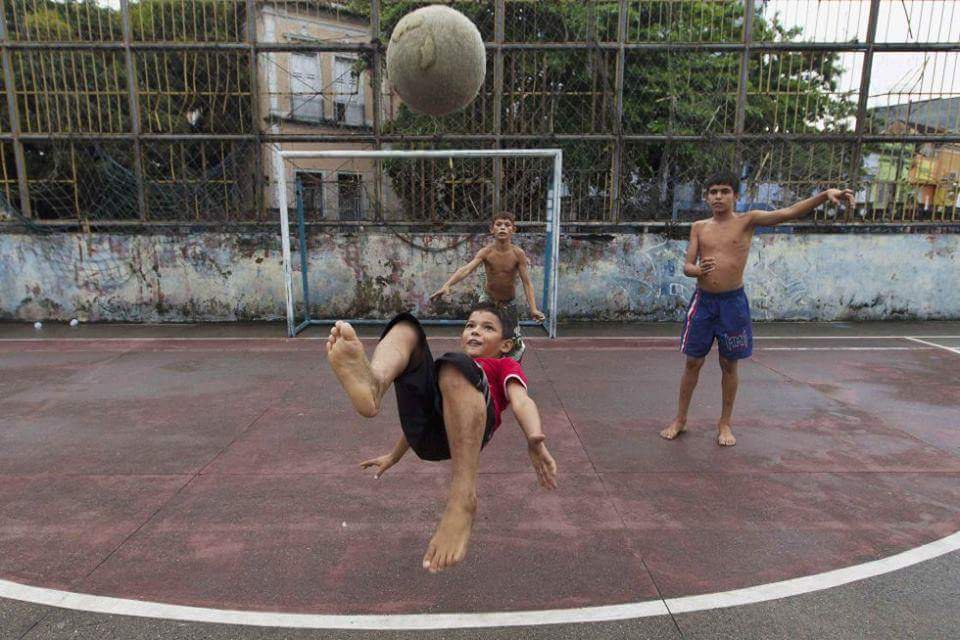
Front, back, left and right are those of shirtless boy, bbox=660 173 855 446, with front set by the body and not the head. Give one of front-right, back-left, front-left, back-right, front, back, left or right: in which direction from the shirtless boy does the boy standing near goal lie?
right

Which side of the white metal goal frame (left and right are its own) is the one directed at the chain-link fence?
back

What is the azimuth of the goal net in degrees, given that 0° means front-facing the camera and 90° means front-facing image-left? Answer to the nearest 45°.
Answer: approximately 0°

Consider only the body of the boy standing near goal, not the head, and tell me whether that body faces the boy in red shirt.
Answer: yes

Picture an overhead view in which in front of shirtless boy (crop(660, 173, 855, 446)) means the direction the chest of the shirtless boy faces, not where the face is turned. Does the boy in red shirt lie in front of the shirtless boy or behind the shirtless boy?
in front

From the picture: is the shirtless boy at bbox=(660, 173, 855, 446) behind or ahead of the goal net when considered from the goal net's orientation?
ahead

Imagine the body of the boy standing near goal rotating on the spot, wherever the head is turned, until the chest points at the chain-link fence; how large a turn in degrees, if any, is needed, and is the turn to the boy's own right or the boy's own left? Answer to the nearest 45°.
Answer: approximately 180°

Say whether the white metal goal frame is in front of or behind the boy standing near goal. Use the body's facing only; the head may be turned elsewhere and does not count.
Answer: behind

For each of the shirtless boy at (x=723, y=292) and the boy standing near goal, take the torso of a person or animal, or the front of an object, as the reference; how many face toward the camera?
2
